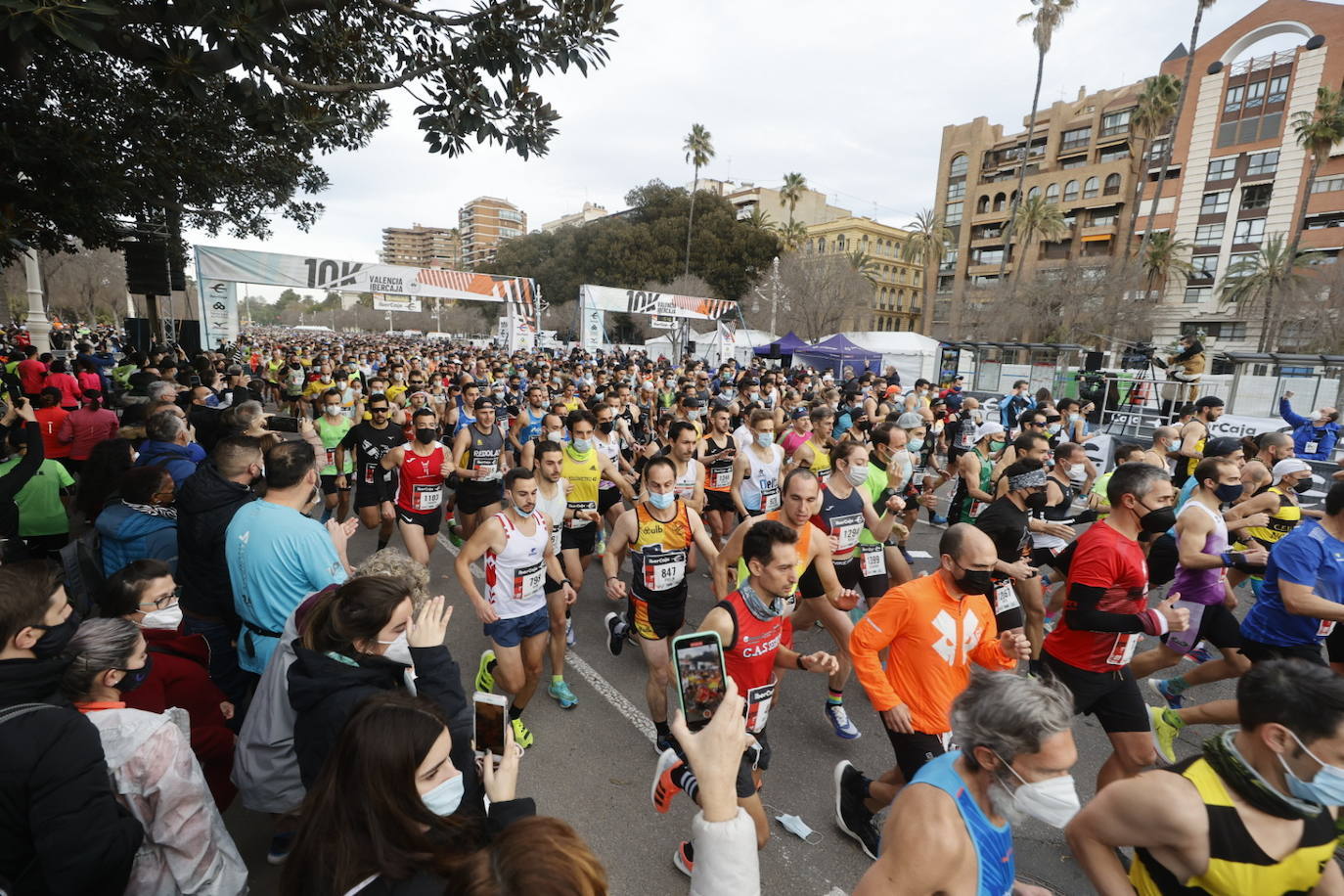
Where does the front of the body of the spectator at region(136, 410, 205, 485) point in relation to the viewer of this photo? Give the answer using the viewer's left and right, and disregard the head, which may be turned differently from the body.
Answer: facing away from the viewer and to the right of the viewer

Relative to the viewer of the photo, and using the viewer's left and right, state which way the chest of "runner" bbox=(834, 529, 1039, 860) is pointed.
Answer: facing the viewer and to the right of the viewer

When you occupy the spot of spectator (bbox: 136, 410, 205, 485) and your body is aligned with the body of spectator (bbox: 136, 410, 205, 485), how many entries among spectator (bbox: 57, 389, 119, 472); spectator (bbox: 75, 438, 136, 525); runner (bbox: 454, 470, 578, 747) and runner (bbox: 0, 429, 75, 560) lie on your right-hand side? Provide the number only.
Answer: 1

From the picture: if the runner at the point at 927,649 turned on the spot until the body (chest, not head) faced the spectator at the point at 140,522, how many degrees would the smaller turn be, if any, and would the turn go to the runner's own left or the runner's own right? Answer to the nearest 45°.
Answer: approximately 135° to the runner's own right

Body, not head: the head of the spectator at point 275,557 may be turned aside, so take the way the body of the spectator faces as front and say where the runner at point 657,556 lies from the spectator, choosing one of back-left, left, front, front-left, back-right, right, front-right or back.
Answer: front-right

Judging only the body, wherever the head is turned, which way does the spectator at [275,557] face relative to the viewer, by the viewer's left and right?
facing away from the viewer and to the right of the viewer

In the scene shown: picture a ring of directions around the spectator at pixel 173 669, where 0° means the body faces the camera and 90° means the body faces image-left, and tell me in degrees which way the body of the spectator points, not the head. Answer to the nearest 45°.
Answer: approximately 315°

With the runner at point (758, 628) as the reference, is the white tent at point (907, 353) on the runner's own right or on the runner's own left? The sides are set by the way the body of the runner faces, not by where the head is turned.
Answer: on the runner's own left

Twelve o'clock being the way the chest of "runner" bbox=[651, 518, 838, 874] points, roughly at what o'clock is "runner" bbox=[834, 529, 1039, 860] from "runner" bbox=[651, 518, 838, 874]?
"runner" bbox=[834, 529, 1039, 860] is roughly at 10 o'clock from "runner" bbox=[651, 518, 838, 874].

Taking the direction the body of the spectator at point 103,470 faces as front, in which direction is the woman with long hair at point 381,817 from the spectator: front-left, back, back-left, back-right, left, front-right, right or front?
back-right

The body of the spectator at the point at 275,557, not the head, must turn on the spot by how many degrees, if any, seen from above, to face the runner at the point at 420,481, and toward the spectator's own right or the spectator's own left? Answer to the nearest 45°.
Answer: approximately 45° to the spectator's own left

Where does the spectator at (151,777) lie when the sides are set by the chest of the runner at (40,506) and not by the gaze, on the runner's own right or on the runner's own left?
on the runner's own right
